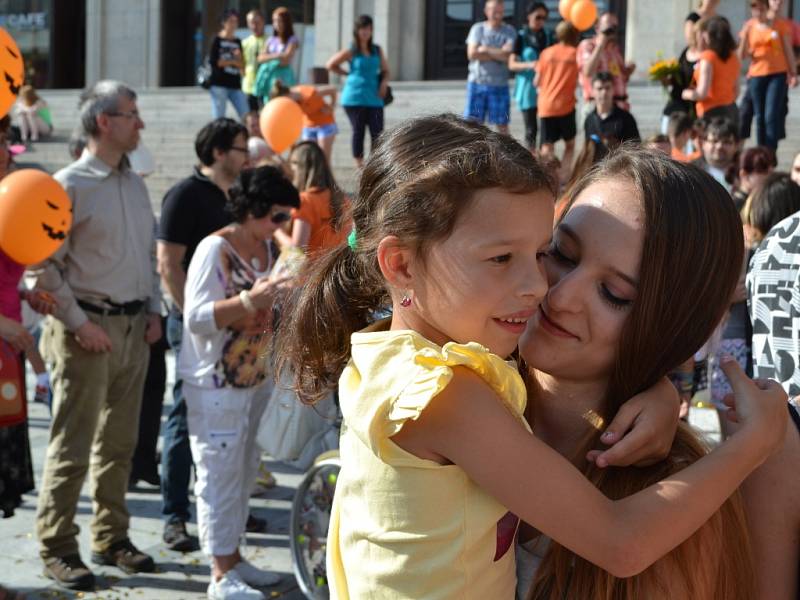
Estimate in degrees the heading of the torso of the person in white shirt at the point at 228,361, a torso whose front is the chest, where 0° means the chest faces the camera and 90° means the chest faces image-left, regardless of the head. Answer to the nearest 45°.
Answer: approximately 315°

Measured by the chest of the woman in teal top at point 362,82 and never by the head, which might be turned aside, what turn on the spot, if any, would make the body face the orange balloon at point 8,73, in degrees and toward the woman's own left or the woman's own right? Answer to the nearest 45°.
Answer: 0° — they already face it

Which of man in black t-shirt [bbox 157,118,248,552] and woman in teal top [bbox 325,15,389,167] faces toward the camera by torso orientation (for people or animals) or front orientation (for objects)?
the woman in teal top

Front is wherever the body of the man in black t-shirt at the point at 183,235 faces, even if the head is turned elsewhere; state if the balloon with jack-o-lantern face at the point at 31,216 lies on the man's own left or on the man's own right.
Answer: on the man's own right

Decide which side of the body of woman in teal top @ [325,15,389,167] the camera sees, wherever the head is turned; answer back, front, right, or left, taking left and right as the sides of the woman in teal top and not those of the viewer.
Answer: front

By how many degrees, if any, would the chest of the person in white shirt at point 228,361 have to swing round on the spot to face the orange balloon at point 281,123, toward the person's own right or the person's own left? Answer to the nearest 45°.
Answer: approximately 135° to the person's own left

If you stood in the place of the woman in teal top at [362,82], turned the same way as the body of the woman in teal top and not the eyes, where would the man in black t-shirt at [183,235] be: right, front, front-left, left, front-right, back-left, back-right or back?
front

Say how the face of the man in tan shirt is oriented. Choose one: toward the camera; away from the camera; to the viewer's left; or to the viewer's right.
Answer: to the viewer's right

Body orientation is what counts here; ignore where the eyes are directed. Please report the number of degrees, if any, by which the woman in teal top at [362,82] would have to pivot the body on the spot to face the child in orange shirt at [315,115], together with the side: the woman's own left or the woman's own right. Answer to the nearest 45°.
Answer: approximately 45° to the woman's own right

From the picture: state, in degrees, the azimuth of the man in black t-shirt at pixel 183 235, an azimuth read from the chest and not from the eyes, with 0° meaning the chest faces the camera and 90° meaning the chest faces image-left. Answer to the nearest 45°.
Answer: approximately 270°

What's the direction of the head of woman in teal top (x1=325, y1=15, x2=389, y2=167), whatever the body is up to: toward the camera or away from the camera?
toward the camera

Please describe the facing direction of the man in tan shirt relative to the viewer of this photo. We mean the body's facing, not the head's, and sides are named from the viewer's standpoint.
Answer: facing the viewer and to the right of the viewer

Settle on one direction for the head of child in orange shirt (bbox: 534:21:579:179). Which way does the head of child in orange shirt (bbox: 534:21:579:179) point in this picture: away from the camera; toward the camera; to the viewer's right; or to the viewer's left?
away from the camera

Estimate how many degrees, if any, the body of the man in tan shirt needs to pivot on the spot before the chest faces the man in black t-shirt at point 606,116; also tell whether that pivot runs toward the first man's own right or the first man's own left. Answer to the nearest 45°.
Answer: approximately 90° to the first man's own left
